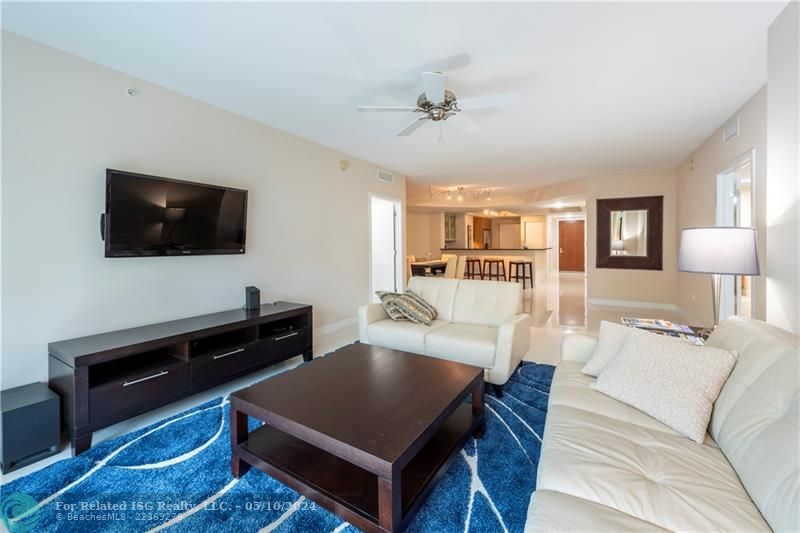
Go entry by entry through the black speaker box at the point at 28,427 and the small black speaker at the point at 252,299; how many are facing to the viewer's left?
0

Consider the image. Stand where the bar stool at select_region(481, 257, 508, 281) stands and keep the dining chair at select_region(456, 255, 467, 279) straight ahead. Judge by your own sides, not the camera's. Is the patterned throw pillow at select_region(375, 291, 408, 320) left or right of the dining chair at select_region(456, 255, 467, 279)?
left

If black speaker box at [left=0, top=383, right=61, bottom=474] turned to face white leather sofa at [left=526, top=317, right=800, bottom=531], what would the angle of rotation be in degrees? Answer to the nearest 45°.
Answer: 0° — it already faces it

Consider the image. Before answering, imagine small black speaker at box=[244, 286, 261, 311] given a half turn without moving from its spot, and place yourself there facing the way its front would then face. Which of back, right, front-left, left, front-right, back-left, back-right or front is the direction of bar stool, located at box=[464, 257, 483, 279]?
right

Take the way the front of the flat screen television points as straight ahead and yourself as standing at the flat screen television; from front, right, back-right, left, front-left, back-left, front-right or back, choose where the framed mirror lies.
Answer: front-left

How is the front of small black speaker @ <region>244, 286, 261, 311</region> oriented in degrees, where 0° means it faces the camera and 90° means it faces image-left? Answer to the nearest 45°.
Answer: approximately 315°

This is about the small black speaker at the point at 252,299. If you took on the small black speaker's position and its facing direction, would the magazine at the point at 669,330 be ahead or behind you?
ahead

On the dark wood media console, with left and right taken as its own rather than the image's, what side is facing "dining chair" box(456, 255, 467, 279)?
left

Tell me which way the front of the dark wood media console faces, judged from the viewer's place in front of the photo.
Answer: facing the viewer and to the right of the viewer
